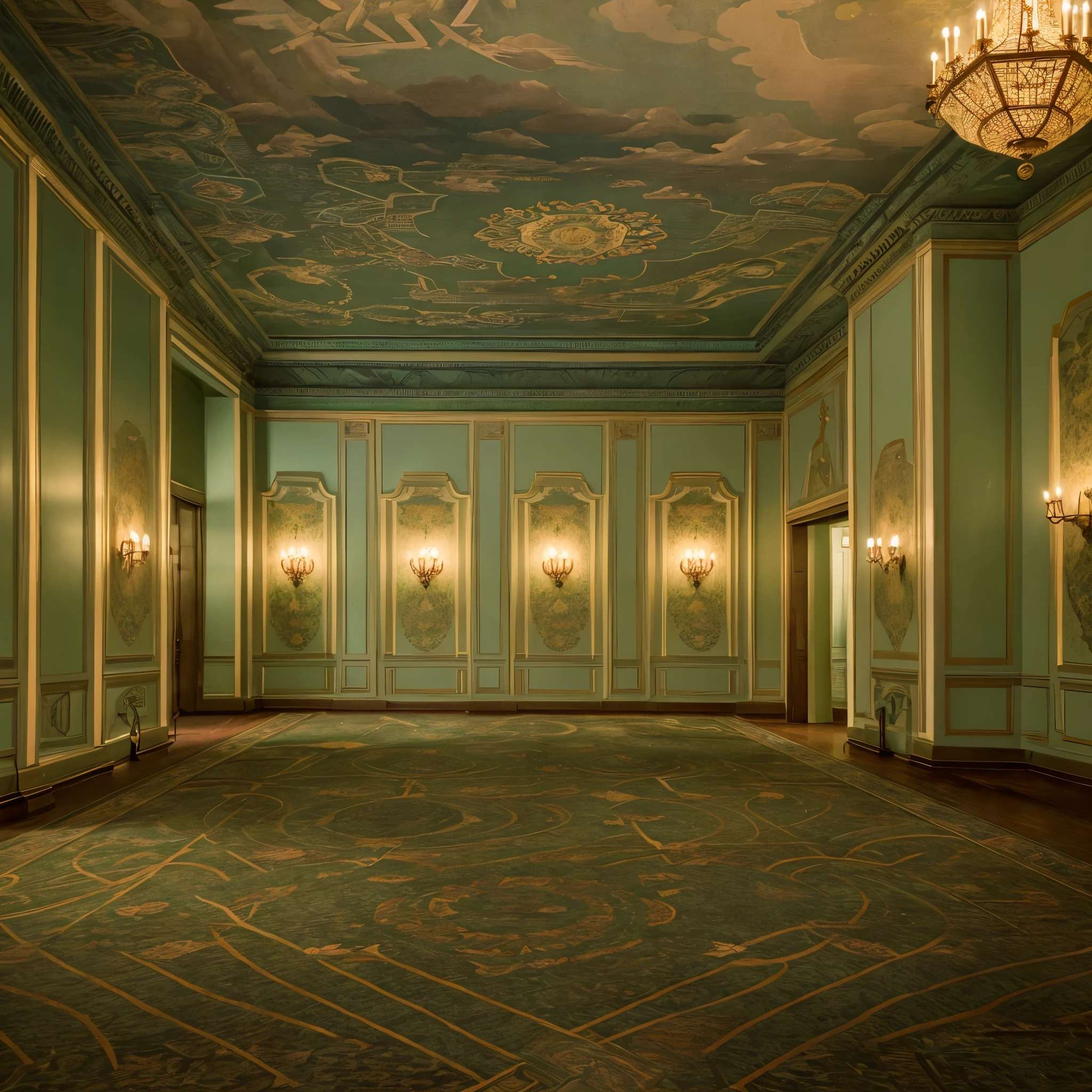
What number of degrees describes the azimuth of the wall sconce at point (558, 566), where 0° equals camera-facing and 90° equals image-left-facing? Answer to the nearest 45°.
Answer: approximately 0°

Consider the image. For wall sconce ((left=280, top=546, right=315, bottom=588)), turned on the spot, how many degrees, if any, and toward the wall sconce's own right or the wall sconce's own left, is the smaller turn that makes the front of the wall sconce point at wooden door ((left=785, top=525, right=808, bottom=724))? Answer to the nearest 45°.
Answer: approximately 90° to the wall sconce's own left

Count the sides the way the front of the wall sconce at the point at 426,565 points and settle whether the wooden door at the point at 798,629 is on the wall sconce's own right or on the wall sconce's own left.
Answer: on the wall sconce's own left

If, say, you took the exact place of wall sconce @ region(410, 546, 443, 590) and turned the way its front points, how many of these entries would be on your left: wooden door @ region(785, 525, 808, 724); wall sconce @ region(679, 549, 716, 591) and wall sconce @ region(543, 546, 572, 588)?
3

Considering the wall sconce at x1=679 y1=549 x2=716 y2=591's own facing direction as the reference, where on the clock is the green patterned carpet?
The green patterned carpet is roughly at 12 o'clock from the wall sconce.

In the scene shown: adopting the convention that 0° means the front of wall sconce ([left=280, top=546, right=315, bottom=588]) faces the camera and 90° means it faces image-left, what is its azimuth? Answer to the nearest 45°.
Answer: approximately 0°

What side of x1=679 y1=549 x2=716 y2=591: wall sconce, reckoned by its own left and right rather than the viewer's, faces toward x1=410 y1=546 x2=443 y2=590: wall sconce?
right

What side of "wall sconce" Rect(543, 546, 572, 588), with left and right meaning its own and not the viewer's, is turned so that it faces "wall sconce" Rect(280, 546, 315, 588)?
right
